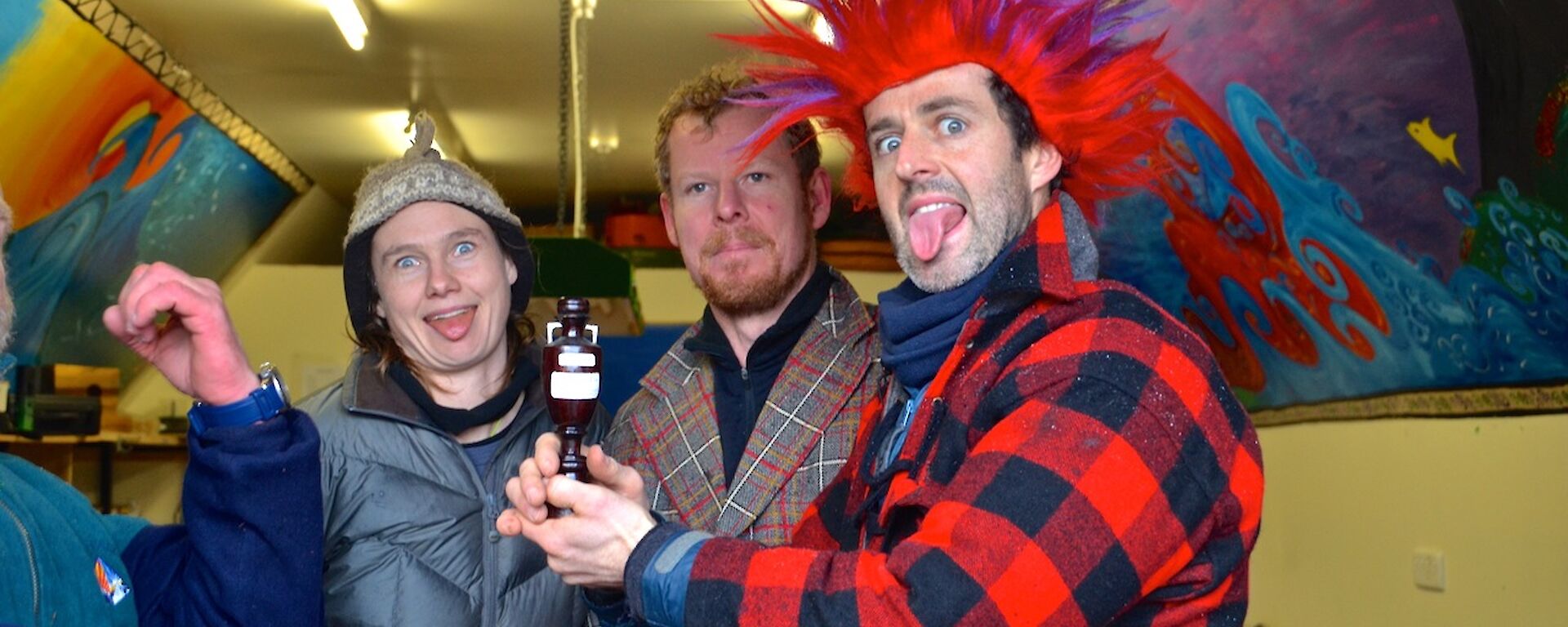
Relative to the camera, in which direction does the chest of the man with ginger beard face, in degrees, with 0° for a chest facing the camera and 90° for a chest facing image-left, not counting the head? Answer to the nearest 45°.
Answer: approximately 0°

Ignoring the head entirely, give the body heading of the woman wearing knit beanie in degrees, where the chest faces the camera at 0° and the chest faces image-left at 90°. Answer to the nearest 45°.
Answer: approximately 0°

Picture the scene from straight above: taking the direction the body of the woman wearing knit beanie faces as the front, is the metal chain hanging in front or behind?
behind

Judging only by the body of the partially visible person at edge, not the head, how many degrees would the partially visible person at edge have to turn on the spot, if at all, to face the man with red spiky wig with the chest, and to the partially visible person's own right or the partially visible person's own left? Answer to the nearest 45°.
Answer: approximately 45° to the partially visible person's own left

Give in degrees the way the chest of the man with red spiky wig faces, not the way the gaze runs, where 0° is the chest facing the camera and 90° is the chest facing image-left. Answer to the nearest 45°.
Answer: approximately 45°
